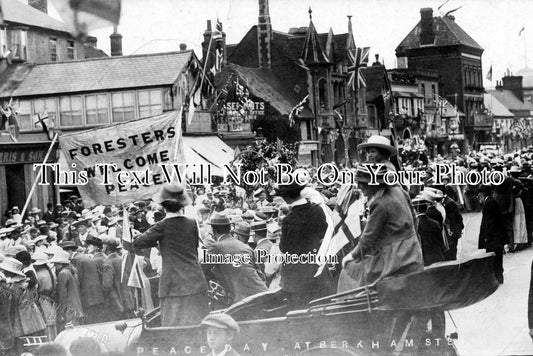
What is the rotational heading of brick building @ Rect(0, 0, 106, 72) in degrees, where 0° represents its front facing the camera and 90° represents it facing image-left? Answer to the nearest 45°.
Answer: approximately 315°

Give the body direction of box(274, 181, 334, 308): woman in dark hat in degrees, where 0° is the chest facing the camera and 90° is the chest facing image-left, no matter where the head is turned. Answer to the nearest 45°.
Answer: approximately 135°

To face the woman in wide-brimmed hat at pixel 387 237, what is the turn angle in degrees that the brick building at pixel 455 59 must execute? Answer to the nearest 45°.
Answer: approximately 45° to its right

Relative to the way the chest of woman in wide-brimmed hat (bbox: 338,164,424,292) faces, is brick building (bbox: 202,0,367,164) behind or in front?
in front

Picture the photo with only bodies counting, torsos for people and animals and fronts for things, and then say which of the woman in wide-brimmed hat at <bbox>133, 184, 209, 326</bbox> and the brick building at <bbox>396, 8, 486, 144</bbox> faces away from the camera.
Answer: the woman in wide-brimmed hat

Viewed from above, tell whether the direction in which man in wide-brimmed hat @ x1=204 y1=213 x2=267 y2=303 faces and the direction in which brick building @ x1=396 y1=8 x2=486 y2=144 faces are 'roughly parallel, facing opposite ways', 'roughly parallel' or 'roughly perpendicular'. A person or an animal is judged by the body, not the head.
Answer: roughly parallel, facing opposite ways

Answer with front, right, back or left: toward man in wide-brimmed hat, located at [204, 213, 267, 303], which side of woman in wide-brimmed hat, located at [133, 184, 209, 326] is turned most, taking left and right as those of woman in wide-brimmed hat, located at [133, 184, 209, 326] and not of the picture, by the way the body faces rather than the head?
right

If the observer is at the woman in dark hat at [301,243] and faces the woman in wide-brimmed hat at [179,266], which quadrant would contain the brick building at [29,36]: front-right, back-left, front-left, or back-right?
front-right

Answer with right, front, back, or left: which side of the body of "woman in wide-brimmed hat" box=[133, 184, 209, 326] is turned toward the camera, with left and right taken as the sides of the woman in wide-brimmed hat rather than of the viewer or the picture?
back

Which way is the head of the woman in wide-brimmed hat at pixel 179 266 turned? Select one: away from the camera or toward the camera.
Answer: away from the camera

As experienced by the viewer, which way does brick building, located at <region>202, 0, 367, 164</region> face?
facing the viewer and to the right of the viewer

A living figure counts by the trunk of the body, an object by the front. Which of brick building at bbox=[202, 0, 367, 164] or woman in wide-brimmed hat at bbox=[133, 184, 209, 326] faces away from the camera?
the woman in wide-brimmed hat
